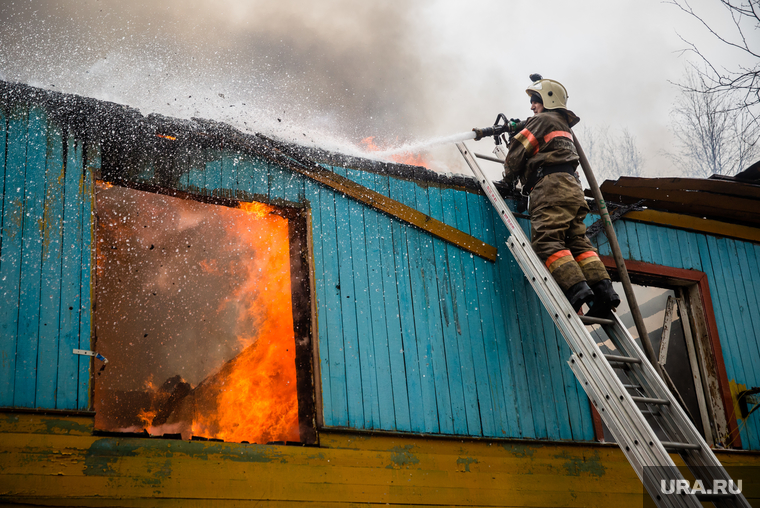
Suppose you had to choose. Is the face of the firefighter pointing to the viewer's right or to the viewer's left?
to the viewer's left

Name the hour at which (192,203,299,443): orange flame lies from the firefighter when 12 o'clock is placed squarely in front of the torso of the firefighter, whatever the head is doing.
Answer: The orange flame is roughly at 11 o'clock from the firefighter.

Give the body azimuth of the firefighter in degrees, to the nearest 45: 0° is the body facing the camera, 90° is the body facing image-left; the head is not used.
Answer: approximately 135°

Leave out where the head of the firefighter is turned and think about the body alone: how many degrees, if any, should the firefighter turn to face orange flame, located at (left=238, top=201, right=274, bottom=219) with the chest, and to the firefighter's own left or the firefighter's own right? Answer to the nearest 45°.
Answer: approximately 45° to the firefighter's own left
